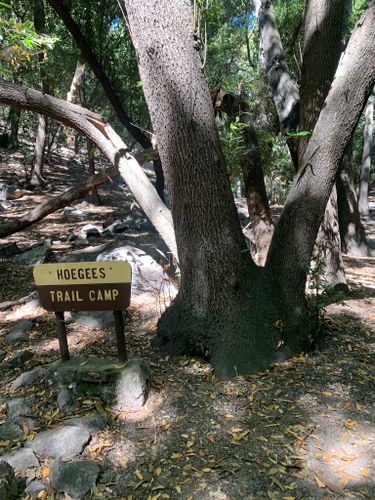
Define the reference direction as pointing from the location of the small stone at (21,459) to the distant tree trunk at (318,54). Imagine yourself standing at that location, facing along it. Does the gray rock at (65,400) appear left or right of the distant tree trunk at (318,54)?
left

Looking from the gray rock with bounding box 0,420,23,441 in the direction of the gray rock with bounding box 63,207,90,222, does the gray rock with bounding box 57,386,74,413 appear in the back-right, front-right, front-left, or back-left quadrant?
front-right

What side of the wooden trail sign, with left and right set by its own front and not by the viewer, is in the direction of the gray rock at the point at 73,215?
back

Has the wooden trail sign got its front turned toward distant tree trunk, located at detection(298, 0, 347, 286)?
no

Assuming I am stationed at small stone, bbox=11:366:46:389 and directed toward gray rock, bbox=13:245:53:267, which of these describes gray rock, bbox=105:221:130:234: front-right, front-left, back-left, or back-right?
front-right

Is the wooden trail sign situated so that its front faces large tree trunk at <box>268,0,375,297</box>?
no

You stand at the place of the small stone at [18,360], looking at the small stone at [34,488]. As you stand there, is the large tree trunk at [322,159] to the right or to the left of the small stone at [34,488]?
left

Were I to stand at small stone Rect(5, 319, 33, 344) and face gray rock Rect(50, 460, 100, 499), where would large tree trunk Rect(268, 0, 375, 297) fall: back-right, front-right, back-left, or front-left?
front-left

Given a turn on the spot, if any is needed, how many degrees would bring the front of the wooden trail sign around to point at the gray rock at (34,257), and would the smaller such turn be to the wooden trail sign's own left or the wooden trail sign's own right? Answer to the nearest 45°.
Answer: approximately 180°

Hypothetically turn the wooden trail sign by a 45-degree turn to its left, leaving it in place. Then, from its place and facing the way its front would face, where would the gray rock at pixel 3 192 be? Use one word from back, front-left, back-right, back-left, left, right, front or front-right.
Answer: back-left

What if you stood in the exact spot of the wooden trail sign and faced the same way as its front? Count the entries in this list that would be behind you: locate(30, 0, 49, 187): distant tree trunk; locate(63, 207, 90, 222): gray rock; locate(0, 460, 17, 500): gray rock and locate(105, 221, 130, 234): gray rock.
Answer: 3

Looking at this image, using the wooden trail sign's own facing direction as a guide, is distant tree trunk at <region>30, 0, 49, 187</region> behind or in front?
behind

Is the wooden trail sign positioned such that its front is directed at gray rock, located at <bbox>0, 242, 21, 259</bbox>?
no

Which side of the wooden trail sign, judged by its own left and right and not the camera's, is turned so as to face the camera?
front

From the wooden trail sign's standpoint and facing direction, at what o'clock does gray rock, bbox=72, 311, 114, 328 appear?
The gray rock is roughly at 6 o'clock from the wooden trail sign.

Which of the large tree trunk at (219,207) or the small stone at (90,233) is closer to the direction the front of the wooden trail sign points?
the large tree trunk

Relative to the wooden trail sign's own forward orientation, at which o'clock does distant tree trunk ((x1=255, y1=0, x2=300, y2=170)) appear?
The distant tree trunk is roughly at 8 o'clock from the wooden trail sign.
